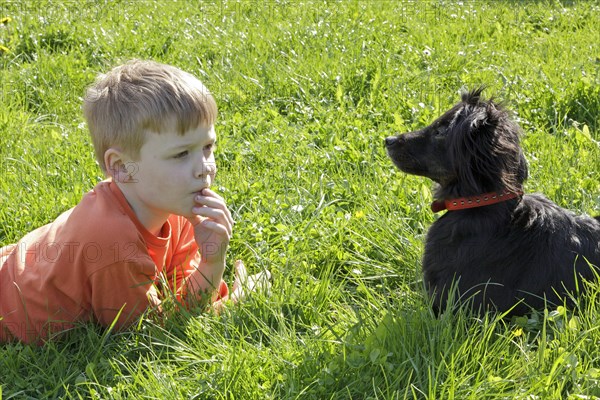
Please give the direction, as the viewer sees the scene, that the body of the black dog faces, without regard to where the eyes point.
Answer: to the viewer's left
